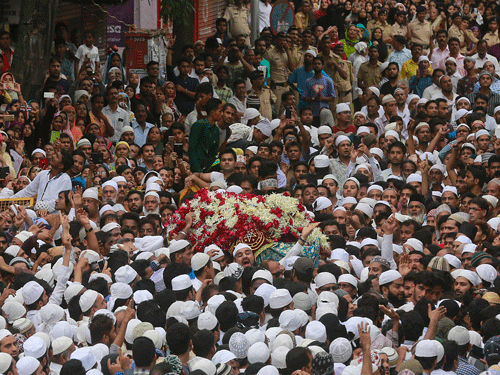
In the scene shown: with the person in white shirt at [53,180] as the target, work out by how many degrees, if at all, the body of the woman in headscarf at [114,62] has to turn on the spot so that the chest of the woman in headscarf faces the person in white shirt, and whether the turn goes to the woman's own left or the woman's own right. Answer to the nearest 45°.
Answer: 0° — they already face them

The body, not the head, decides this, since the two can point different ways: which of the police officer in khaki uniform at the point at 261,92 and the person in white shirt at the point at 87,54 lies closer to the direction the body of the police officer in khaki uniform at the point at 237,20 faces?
the police officer in khaki uniform

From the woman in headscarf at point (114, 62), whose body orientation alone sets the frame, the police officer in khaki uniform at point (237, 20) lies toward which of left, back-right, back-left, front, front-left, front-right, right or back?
back-left

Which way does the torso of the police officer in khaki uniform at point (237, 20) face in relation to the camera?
toward the camera

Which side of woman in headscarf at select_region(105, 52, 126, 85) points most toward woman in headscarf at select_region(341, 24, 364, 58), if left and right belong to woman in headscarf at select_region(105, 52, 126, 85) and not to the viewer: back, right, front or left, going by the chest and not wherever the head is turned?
left

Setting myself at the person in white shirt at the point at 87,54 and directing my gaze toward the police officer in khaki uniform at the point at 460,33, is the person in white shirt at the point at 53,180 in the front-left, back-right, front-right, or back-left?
back-right

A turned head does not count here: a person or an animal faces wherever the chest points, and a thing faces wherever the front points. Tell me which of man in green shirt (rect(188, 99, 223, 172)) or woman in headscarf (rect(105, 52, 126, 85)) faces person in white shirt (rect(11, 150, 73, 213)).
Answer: the woman in headscarf

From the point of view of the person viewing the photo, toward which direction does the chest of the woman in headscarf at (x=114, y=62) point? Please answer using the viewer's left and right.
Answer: facing the viewer

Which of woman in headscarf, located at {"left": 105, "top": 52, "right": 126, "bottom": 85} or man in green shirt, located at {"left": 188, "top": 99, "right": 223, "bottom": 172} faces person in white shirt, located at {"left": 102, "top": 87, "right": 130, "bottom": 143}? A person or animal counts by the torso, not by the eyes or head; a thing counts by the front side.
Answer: the woman in headscarf

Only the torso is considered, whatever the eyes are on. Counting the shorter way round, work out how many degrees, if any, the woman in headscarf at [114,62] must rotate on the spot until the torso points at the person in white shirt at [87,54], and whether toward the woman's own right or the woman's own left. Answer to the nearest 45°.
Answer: approximately 45° to the woman's own right

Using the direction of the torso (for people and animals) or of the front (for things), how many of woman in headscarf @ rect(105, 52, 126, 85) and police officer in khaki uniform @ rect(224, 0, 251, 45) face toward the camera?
2
